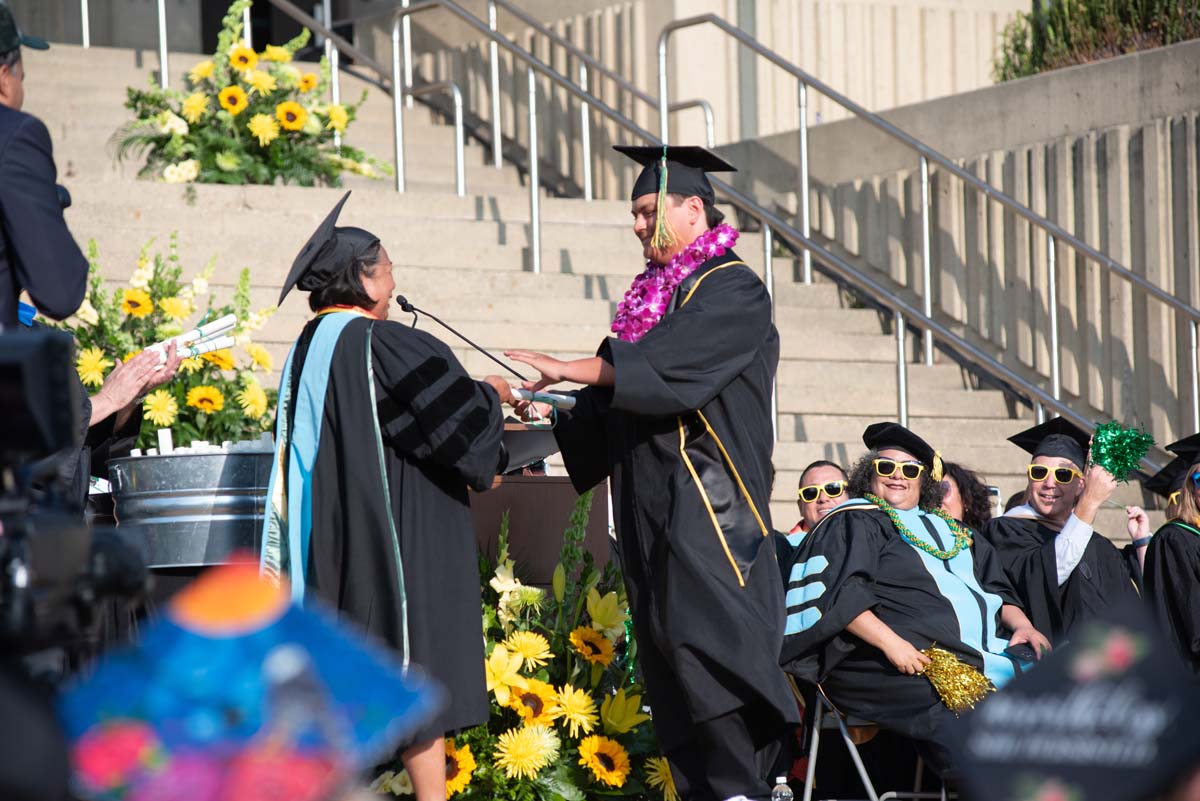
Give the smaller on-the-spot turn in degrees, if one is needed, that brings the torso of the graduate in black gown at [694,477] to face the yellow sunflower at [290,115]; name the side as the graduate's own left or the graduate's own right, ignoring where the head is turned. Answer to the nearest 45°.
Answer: approximately 45° to the graduate's own right

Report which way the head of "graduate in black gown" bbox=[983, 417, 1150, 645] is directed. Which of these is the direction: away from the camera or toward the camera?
toward the camera

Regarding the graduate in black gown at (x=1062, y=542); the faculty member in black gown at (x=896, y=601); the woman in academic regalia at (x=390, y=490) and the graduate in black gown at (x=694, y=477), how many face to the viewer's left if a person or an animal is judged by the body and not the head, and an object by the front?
1

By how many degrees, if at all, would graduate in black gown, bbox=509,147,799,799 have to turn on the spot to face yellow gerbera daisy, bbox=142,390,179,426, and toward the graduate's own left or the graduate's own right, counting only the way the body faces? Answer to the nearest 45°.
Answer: approximately 45° to the graduate's own right

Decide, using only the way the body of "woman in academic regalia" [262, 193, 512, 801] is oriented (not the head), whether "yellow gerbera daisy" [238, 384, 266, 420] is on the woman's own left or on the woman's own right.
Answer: on the woman's own left

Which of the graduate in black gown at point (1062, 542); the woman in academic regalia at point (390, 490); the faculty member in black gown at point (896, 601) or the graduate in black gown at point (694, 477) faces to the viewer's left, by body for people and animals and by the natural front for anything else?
the graduate in black gown at point (694, 477)

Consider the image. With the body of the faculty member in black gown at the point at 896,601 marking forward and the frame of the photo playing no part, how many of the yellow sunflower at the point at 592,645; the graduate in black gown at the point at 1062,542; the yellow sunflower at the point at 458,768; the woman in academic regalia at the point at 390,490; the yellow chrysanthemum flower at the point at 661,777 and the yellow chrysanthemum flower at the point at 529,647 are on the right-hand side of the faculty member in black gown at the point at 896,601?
5

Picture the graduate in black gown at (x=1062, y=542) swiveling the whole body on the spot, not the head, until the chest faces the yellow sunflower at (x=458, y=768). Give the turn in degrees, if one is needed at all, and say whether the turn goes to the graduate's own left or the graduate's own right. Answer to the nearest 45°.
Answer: approximately 45° to the graduate's own right

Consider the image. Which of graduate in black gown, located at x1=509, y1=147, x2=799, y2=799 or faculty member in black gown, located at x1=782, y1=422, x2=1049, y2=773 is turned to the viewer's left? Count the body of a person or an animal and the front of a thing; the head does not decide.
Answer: graduate in black gown, located at x1=509, y1=147, x2=799, y2=799

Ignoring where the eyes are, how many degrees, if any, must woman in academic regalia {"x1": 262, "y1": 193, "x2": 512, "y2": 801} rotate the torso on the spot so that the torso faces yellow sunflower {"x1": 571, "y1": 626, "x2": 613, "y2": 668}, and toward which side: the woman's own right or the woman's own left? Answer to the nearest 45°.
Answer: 0° — they already face it

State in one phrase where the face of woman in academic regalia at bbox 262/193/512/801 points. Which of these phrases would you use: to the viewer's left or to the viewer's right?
to the viewer's right

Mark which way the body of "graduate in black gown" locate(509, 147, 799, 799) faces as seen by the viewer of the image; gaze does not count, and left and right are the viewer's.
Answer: facing to the left of the viewer

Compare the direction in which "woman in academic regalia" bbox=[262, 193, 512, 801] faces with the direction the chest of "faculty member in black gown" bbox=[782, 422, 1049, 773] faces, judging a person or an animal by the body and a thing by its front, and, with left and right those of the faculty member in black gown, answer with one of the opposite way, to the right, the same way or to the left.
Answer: to the left

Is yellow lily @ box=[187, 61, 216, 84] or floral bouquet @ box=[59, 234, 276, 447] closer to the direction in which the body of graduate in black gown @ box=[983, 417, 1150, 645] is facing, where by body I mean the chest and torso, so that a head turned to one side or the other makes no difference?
the floral bouquet

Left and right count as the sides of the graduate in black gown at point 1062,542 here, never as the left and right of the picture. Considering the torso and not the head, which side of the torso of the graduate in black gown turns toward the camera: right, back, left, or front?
front
